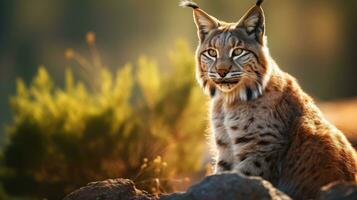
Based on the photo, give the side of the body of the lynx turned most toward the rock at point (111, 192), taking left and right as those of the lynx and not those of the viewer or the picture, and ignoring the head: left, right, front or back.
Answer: front

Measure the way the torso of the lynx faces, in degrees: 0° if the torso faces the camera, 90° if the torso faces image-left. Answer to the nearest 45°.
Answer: approximately 45°

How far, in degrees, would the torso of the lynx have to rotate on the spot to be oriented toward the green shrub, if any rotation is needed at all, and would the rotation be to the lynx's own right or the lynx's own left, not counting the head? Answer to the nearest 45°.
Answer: approximately 90° to the lynx's own right
